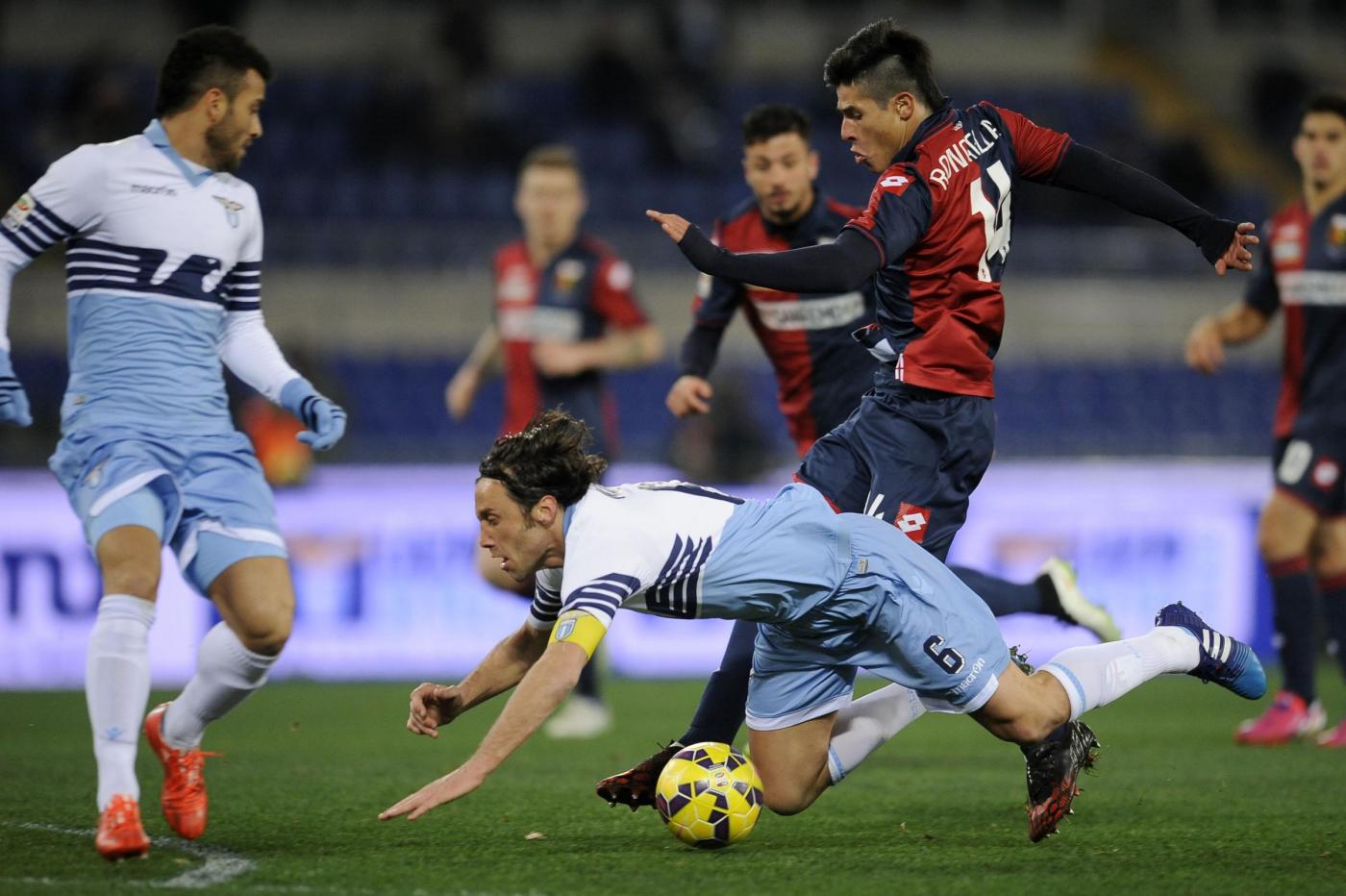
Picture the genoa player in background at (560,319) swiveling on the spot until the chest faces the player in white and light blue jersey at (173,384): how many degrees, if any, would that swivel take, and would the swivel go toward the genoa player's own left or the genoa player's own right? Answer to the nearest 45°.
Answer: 0° — they already face them

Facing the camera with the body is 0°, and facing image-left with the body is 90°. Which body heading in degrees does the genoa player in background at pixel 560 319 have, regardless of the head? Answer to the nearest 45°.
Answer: approximately 0°

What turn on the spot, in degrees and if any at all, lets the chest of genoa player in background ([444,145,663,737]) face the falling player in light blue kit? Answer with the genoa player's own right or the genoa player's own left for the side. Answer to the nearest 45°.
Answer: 0° — they already face them

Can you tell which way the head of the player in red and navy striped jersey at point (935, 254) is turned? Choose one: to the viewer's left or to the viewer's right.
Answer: to the viewer's left

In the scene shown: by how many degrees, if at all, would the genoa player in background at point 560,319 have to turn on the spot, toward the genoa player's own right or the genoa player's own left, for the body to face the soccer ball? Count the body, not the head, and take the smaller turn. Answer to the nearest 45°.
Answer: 0° — they already face it

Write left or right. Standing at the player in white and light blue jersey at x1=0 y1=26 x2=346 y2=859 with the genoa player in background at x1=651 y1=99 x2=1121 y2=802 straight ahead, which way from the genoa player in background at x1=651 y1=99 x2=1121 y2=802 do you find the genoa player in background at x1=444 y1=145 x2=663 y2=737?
left

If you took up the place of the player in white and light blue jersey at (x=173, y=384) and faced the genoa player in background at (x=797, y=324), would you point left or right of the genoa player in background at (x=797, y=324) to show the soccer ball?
right
